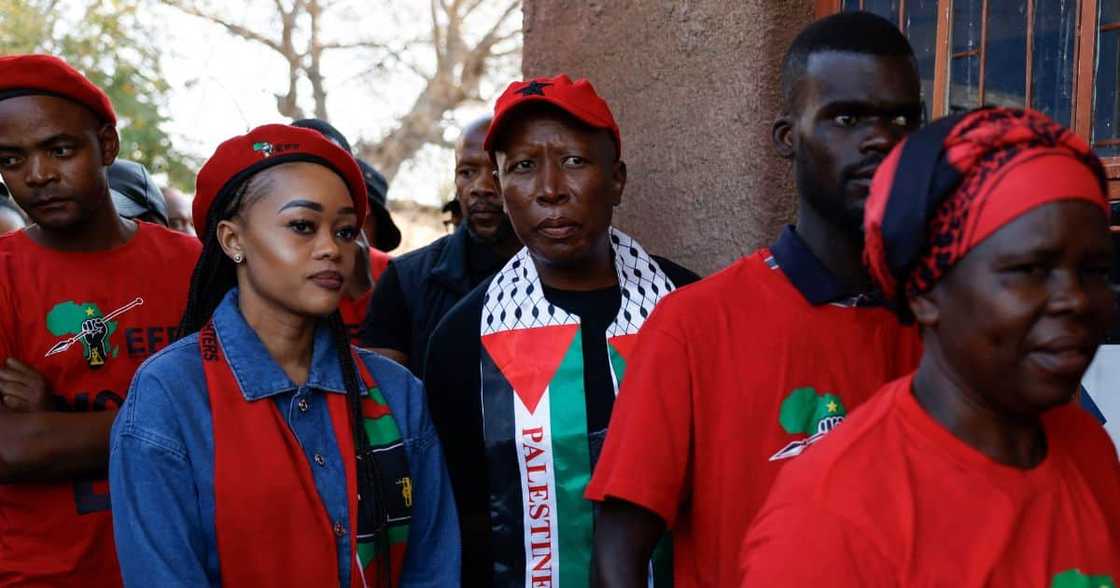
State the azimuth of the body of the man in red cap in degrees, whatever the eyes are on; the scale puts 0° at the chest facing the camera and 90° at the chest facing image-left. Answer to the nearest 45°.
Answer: approximately 0°

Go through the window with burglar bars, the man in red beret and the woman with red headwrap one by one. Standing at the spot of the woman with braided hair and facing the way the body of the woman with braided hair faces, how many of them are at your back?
1

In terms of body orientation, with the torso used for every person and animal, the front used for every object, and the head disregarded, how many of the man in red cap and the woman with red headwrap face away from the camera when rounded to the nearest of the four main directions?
0

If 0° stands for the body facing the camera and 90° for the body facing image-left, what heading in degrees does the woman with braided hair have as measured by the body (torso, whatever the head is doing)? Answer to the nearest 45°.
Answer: approximately 315°

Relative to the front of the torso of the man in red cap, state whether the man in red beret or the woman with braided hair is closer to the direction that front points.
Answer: the woman with braided hair

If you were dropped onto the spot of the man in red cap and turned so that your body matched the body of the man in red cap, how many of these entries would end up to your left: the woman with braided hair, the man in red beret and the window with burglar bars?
1

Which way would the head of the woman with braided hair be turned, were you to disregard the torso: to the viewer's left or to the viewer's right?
to the viewer's right
